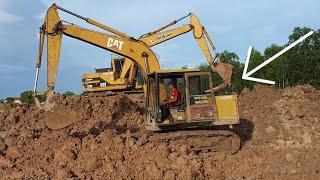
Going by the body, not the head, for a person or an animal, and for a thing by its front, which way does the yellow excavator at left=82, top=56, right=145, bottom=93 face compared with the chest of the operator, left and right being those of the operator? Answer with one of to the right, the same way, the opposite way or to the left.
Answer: the opposite way

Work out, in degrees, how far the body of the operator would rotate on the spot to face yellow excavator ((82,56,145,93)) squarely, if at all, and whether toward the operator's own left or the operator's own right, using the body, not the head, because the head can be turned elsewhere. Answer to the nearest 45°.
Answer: approximately 90° to the operator's own right

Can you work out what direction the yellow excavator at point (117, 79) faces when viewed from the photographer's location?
facing to the right of the viewer

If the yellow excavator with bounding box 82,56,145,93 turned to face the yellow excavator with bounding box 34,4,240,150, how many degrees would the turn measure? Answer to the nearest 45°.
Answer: approximately 90° to its right

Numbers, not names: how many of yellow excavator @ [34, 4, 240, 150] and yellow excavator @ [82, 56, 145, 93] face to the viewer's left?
1

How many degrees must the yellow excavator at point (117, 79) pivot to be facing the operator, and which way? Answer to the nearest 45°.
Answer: approximately 90° to its right

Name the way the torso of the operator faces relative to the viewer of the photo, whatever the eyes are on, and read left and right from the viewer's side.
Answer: facing to the left of the viewer

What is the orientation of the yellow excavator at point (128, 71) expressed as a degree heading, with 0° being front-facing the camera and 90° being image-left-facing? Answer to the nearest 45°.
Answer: approximately 270°

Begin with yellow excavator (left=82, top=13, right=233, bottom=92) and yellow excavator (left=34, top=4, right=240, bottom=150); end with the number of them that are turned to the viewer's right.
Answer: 1

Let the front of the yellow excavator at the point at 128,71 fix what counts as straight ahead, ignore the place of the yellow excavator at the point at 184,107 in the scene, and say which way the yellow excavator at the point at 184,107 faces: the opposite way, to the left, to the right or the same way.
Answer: the opposite way

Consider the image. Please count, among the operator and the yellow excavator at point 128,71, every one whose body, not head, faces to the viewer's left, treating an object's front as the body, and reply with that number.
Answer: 1

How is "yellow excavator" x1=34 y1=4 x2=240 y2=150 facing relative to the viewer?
to the viewer's left
